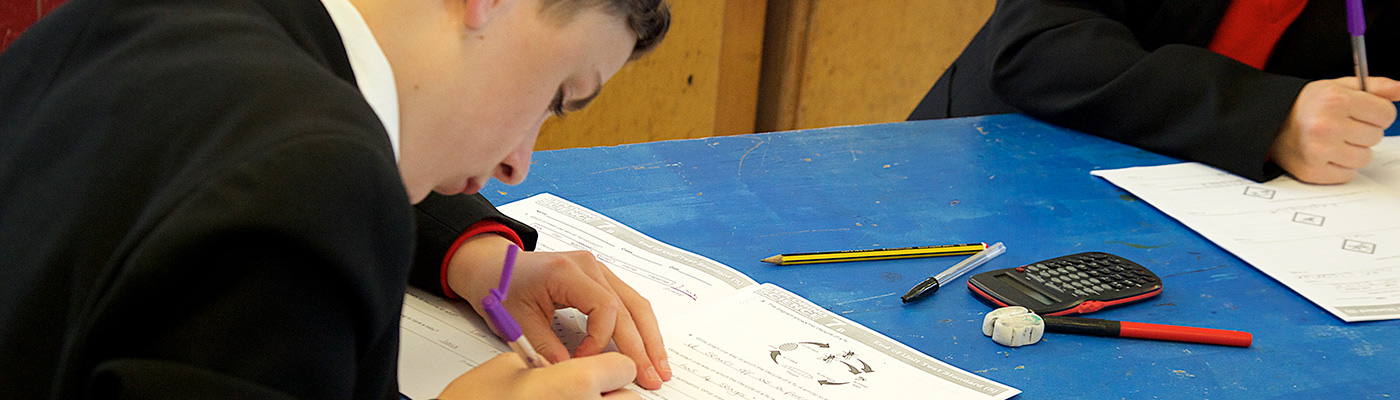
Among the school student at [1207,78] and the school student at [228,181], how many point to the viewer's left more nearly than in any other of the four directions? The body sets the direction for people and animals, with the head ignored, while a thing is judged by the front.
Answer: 0

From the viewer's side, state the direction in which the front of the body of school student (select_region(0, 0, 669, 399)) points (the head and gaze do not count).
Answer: to the viewer's right

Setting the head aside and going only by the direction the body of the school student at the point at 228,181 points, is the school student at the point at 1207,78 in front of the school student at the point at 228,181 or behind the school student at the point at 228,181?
in front

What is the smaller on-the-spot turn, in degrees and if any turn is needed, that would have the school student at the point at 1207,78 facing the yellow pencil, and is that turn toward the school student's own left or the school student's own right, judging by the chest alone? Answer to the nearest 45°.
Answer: approximately 45° to the school student's own right

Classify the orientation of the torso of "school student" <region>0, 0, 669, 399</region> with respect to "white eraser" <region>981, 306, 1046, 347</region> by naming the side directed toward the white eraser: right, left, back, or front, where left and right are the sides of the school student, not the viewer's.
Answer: front

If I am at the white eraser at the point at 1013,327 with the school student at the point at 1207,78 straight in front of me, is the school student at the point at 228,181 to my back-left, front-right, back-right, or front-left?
back-left

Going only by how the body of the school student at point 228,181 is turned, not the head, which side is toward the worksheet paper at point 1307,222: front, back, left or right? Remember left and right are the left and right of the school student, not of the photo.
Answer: front

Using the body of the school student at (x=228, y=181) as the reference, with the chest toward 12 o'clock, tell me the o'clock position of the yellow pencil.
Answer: The yellow pencil is roughly at 11 o'clock from the school student.

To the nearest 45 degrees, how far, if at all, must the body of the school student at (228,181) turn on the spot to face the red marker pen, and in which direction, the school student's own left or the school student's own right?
0° — they already face it

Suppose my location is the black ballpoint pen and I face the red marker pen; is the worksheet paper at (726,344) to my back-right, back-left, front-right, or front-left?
back-right

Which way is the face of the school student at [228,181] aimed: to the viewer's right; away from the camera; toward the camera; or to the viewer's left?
to the viewer's right

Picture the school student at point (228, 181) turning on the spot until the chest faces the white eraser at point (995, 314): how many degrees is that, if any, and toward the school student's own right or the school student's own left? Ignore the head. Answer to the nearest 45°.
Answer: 0° — they already face it
